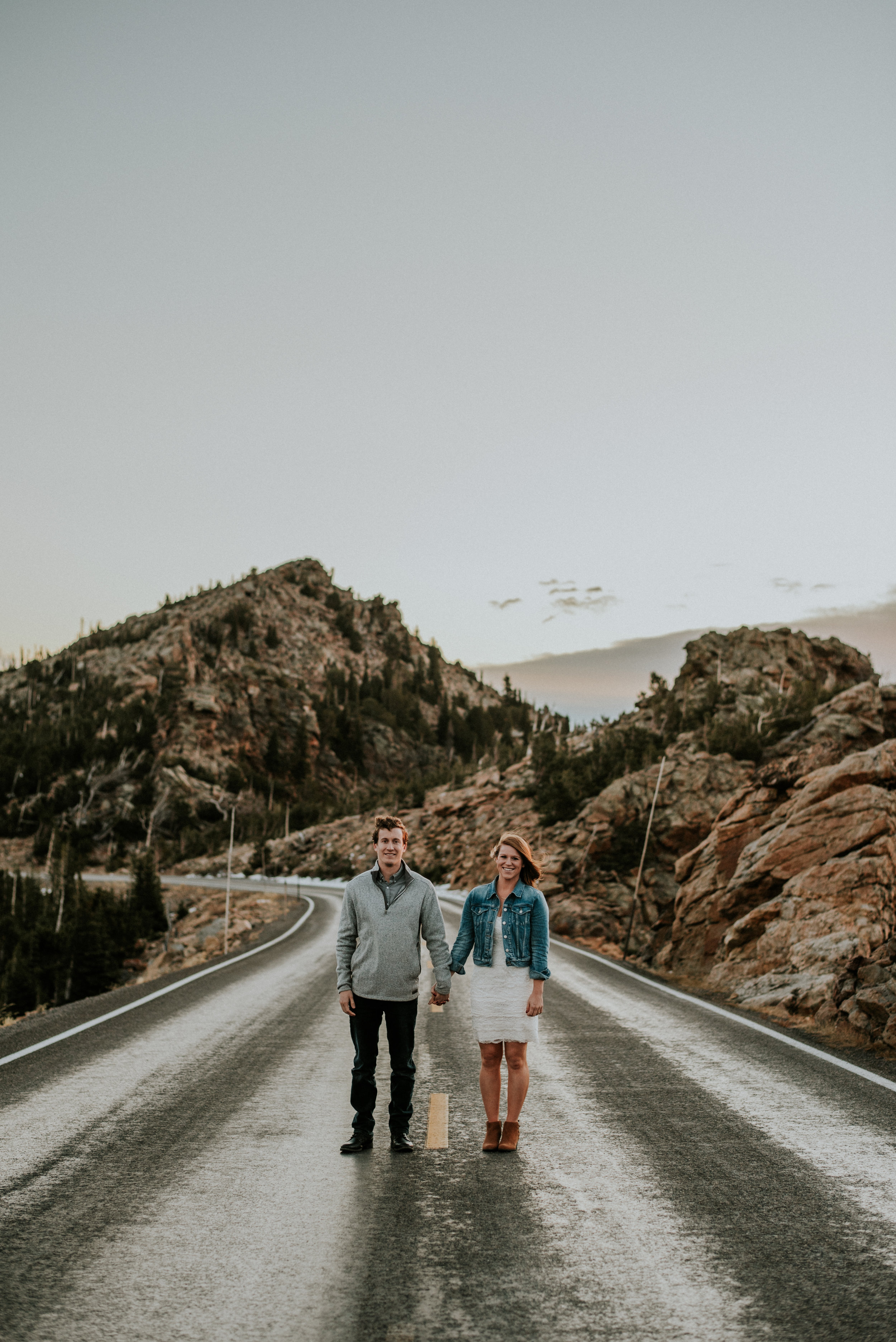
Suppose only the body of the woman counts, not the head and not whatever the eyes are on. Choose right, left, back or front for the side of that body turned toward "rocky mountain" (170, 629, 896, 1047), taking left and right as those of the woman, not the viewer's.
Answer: back

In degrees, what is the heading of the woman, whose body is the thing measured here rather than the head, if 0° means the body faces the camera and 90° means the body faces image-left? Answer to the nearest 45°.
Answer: approximately 0°

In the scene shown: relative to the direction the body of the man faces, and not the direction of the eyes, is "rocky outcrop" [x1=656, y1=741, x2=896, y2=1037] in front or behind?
behind

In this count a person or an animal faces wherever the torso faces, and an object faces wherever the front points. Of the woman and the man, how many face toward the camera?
2

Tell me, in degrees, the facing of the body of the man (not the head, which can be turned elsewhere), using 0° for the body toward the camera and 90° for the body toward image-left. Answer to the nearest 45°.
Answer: approximately 0°

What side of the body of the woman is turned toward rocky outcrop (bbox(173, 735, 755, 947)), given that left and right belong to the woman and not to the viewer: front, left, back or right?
back
